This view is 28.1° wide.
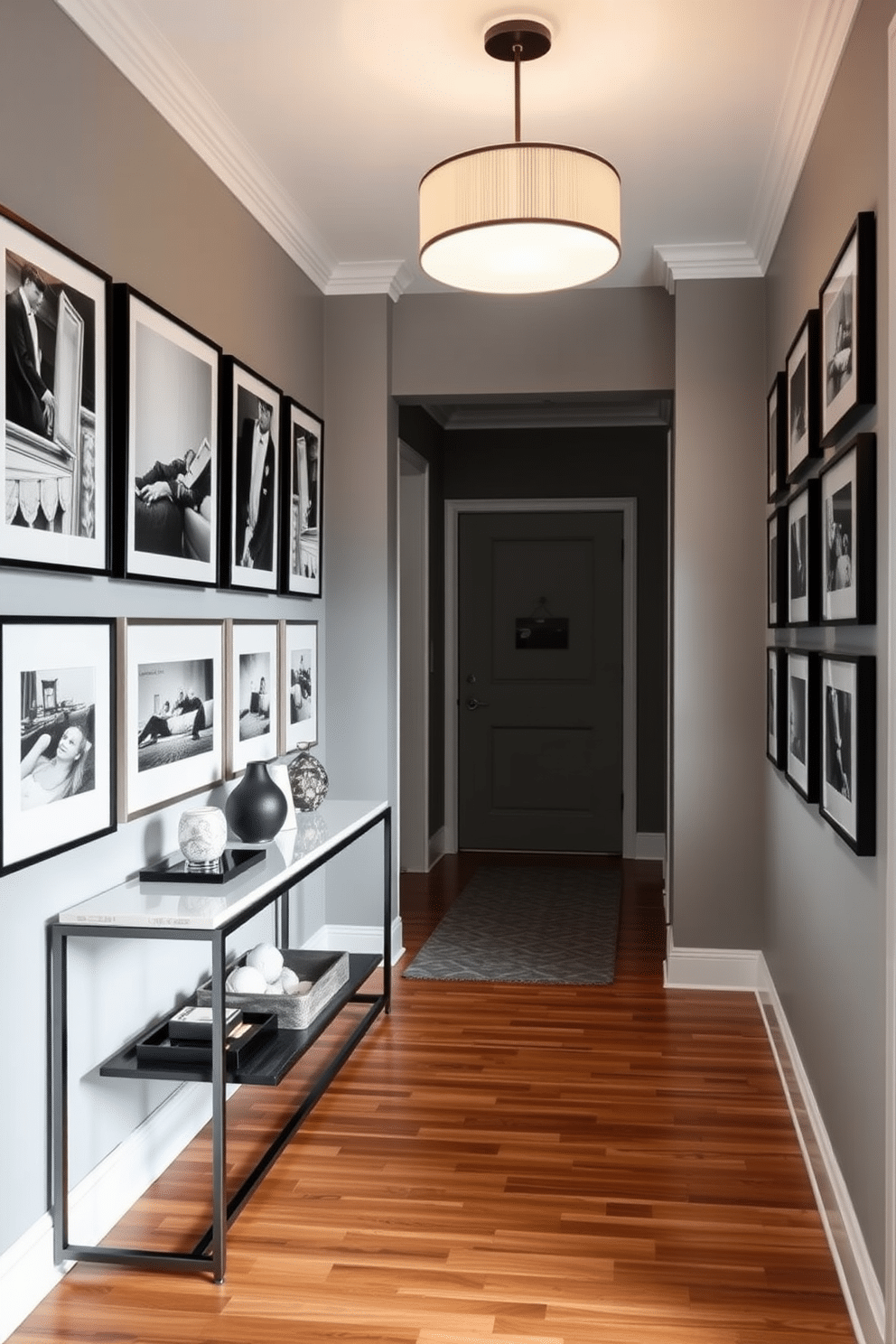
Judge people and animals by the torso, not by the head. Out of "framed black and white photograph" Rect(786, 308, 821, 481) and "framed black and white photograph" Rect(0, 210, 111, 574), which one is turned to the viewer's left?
"framed black and white photograph" Rect(786, 308, 821, 481)

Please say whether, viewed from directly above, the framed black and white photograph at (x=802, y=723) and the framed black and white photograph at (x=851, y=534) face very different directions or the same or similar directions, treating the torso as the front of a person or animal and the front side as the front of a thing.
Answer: same or similar directions

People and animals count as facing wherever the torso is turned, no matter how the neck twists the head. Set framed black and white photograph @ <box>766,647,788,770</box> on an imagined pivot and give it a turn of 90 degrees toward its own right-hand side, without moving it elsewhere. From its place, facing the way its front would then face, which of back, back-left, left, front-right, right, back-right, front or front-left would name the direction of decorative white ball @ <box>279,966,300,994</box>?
back-left

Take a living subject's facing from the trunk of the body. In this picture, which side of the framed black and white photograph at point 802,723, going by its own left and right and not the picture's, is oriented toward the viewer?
left

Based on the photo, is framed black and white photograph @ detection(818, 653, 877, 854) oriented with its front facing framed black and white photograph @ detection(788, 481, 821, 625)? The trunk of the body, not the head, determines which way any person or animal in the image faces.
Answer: no

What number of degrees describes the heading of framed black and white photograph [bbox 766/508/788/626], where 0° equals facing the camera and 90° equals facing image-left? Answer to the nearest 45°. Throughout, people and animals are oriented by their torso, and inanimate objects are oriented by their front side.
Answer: approximately 90°

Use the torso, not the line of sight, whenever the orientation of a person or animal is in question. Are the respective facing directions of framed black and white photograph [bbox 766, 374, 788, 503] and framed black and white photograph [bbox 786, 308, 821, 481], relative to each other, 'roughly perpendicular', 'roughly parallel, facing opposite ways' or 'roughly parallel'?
roughly parallel

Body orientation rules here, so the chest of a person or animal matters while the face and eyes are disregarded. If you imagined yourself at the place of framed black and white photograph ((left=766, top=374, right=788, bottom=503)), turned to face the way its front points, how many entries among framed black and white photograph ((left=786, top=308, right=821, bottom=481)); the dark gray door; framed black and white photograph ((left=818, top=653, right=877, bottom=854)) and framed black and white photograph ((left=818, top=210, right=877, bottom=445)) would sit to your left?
3

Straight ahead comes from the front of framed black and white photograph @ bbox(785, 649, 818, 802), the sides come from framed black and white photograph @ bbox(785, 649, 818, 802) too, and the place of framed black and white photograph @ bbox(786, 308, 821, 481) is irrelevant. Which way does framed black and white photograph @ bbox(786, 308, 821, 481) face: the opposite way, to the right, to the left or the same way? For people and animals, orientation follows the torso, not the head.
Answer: the same way

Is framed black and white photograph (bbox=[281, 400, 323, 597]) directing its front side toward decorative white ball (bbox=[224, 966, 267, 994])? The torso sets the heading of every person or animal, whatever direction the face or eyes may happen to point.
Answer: no

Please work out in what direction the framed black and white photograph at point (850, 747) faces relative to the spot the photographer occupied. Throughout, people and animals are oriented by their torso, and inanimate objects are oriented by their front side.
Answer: facing to the left of the viewer

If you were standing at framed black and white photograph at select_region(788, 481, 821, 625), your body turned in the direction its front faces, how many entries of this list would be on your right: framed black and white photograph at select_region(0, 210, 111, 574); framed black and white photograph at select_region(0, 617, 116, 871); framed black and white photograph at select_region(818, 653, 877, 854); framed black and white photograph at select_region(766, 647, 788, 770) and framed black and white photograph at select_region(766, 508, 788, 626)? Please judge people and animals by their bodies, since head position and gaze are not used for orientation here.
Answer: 2

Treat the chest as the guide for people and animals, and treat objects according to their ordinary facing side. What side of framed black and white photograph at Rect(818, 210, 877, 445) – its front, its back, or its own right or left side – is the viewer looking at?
left

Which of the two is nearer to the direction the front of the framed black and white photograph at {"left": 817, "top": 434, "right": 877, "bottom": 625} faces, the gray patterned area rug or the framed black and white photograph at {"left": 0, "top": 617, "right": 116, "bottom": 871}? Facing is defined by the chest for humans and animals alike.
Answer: the framed black and white photograph

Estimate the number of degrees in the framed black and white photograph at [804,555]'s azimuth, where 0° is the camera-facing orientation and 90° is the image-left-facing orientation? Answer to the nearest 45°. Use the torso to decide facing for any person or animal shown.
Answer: approximately 90°

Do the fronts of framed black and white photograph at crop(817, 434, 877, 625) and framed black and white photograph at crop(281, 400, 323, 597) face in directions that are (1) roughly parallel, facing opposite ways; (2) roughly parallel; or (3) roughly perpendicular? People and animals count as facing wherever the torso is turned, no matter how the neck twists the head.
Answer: roughly parallel, facing opposite ways

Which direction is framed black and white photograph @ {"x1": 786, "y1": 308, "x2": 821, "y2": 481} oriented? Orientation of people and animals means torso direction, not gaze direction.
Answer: to the viewer's left

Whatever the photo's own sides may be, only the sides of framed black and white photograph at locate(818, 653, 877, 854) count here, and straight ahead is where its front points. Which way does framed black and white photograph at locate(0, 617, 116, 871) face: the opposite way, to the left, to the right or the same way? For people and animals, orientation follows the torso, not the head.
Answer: the opposite way

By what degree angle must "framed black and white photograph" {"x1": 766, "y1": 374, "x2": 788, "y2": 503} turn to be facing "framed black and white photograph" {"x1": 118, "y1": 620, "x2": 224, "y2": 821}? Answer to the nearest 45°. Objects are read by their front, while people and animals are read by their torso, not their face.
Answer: approximately 45° to its left

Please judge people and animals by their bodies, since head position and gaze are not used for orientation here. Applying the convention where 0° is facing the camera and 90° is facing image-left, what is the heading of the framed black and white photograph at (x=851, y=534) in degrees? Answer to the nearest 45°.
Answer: approximately 90°
